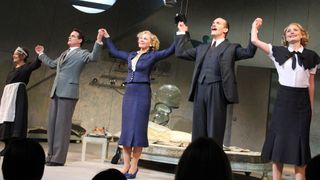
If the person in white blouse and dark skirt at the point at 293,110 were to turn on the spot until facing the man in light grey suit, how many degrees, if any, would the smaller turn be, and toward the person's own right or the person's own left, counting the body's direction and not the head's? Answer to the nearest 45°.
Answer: approximately 90° to the person's own right

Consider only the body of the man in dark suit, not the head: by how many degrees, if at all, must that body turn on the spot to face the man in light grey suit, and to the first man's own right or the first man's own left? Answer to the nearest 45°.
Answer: approximately 90° to the first man's own right

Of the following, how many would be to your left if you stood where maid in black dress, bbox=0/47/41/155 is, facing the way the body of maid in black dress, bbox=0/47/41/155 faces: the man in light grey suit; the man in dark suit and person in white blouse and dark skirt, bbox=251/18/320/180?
3

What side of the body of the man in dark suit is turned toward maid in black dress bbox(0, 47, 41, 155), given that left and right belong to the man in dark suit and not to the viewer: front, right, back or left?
right

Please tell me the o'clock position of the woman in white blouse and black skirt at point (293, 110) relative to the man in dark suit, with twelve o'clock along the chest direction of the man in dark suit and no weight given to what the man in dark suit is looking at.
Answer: The woman in white blouse and black skirt is roughly at 8 o'clock from the man in dark suit.

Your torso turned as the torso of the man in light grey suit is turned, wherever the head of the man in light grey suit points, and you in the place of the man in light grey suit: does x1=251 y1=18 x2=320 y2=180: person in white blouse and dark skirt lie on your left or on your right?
on your left

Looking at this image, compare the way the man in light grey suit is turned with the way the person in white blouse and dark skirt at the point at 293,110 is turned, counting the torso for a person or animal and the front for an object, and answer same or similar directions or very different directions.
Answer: same or similar directions

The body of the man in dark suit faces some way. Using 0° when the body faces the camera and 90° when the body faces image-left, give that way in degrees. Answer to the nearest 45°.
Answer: approximately 45°

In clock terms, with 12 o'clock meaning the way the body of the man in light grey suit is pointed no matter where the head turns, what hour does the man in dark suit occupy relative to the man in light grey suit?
The man in dark suit is roughly at 9 o'clock from the man in light grey suit.

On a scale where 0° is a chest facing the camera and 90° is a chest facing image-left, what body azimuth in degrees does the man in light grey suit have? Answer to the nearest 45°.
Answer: approximately 45°

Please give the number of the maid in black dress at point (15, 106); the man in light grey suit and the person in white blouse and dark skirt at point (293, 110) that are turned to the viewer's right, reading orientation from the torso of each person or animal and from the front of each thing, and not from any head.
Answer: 0

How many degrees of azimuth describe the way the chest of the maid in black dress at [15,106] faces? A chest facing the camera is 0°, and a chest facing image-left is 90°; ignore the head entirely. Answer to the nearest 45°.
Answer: approximately 45°

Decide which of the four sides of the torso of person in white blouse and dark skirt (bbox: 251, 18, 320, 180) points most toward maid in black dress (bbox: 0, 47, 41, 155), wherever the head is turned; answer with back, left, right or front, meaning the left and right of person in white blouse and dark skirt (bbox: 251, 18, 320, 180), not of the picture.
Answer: right

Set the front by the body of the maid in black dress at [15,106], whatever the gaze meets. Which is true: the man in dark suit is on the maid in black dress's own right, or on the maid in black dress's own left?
on the maid in black dress's own left

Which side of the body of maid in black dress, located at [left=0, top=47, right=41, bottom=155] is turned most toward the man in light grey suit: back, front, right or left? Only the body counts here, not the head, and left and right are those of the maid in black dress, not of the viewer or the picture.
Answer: left

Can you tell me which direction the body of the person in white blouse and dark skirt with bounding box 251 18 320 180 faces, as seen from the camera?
toward the camera

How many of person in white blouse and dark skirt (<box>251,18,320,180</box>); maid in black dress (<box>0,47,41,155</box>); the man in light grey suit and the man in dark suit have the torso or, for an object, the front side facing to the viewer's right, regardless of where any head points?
0
